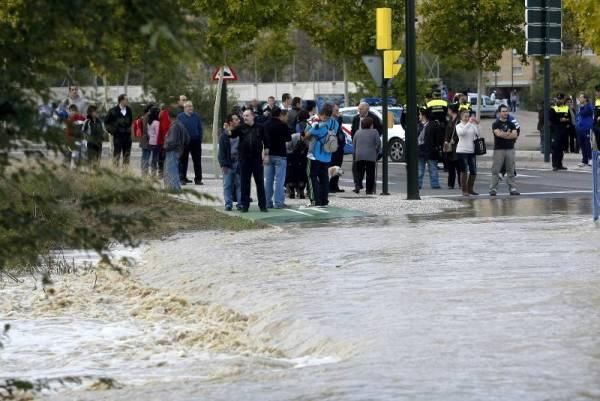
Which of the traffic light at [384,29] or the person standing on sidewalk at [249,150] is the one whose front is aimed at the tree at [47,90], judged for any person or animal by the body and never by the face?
the person standing on sidewalk

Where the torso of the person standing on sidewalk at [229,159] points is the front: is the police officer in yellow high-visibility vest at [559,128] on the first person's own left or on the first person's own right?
on the first person's own left

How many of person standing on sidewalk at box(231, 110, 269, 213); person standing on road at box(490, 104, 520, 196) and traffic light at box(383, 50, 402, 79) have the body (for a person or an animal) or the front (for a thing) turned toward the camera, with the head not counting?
2

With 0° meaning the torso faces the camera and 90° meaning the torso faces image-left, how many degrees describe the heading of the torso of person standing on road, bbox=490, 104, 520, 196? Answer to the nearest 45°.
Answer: approximately 0°

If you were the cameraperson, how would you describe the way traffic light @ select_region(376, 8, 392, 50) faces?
facing away from the viewer

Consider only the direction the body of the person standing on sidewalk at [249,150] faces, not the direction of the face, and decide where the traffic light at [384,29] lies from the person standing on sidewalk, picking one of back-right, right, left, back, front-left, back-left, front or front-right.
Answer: back-left
